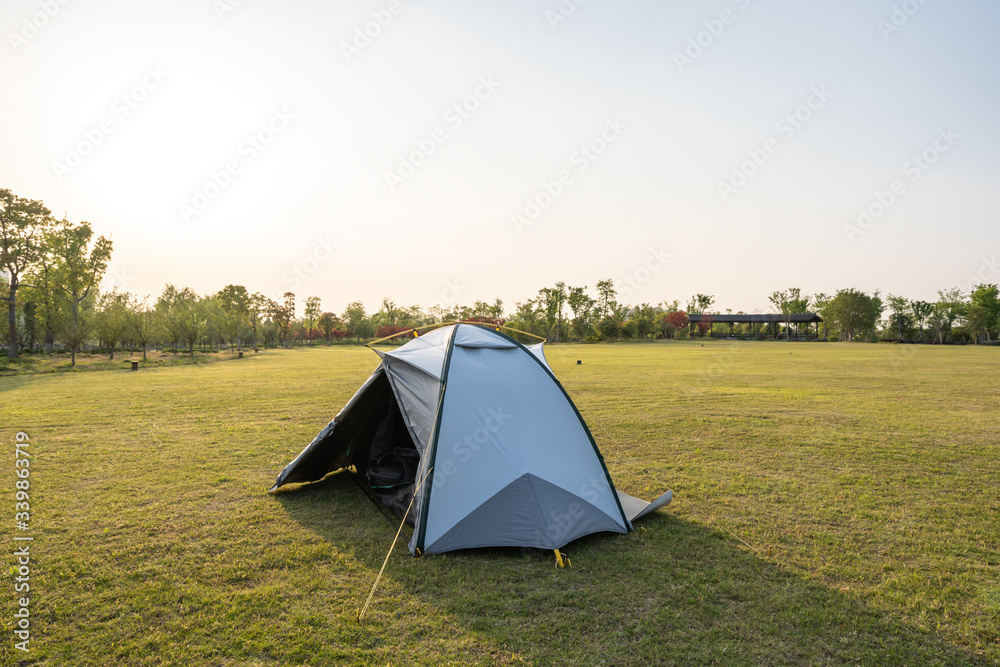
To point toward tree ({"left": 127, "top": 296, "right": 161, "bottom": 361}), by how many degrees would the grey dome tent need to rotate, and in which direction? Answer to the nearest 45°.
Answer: approximately 90° to its right

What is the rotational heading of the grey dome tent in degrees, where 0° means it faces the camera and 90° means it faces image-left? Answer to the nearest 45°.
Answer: approximately 45°

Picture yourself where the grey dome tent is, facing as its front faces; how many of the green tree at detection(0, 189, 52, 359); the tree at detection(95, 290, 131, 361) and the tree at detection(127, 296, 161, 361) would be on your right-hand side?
3

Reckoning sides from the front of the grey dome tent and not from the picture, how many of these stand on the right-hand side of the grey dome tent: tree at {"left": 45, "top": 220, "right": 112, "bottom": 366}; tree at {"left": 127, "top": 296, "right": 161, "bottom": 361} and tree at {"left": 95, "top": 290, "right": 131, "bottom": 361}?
3

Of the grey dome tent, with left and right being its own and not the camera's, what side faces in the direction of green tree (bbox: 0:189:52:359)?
right

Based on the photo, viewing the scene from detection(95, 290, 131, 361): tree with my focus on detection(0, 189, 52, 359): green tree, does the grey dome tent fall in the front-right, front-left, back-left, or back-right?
back-left

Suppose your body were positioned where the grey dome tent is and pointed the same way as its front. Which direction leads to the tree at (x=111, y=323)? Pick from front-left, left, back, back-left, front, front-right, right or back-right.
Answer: right

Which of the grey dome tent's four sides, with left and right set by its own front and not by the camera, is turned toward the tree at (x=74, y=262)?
right
